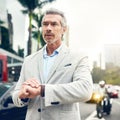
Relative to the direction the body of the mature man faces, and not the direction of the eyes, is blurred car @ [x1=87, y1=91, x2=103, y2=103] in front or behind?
behind

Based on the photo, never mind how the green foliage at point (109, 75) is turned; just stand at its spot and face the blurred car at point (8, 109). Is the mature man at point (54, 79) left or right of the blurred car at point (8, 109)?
left

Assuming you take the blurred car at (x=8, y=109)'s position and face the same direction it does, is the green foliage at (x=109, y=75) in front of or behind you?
behind

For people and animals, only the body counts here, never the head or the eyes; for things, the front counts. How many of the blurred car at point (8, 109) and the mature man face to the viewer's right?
0

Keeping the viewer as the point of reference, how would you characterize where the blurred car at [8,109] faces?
facing the viewer and to the left of the viewer

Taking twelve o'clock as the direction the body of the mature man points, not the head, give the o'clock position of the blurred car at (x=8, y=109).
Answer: The blurred car is roughly at 4 o'clock from the mature man.

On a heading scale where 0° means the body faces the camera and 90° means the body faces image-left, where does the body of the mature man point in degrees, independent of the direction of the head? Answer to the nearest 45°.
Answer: approximately 45°

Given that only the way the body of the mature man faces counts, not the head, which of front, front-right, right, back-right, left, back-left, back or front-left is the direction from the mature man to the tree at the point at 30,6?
back-right
